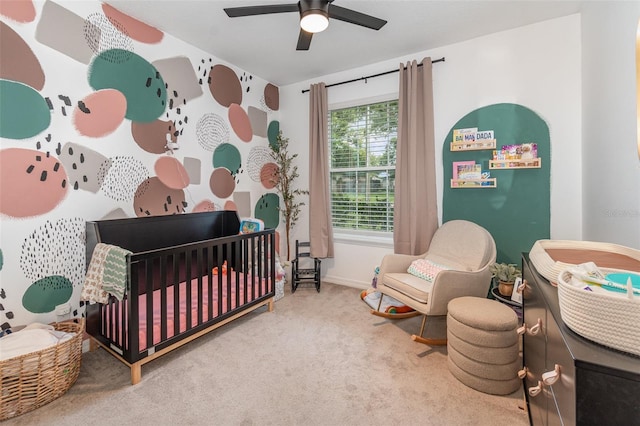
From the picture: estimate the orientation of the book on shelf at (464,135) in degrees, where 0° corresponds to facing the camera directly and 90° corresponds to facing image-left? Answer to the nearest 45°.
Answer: approximately 0°

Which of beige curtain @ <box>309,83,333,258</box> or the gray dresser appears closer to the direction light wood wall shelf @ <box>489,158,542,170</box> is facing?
the gray dresser

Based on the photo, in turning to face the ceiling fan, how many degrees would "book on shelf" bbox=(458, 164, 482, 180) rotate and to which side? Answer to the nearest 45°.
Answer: approximately 45° to its right

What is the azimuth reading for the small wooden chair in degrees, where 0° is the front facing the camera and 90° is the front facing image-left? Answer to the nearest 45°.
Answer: approximately 0°

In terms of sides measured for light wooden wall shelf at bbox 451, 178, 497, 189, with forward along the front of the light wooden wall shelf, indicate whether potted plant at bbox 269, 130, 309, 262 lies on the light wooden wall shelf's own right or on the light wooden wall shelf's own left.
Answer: on the light wooden wall shelf's own right

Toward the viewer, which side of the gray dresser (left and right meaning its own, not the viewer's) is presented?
left

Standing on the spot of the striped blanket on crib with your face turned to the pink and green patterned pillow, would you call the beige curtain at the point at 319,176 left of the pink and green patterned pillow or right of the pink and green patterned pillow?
left
